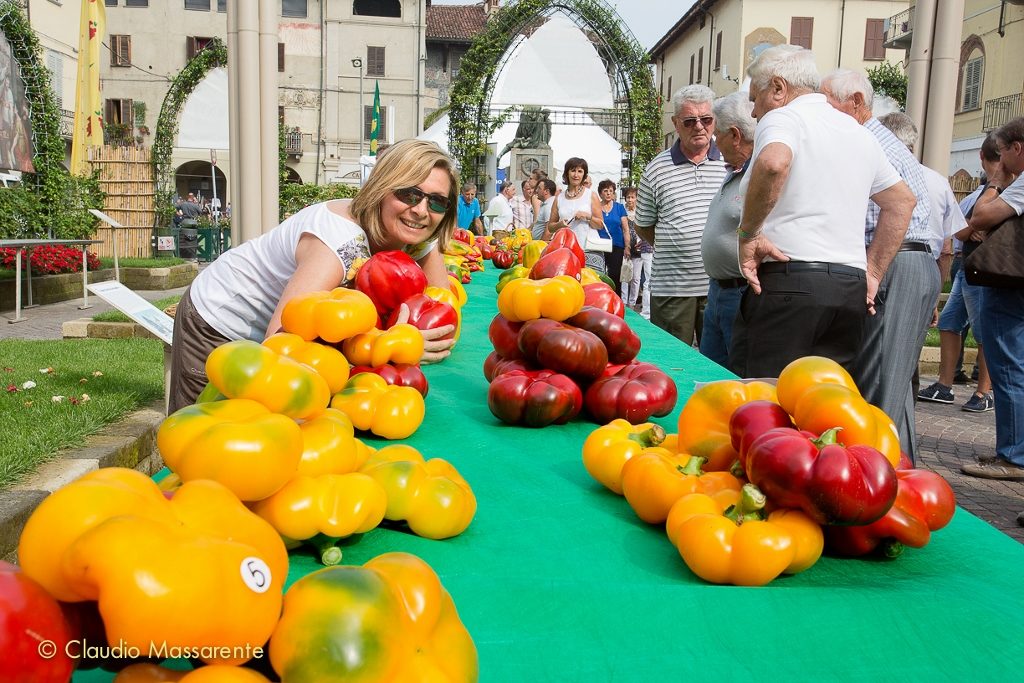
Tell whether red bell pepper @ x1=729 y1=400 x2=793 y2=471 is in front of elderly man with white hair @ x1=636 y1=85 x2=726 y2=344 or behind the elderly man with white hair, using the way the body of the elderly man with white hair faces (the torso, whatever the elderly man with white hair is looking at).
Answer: in front

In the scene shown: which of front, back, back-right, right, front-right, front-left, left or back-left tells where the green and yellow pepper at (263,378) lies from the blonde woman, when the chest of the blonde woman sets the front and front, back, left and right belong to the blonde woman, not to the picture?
front-right

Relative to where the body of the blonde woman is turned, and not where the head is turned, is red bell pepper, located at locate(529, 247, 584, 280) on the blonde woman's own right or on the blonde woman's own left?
on the blonde woman's own left

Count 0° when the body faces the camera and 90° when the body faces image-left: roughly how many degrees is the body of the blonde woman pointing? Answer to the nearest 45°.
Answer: approximately 315°

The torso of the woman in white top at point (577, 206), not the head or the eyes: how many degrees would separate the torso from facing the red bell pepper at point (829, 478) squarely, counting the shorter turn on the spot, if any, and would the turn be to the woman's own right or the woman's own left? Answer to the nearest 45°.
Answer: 0° — they already face it

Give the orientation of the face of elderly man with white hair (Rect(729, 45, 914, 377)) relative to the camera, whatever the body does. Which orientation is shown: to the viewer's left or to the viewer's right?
to the viewer's left

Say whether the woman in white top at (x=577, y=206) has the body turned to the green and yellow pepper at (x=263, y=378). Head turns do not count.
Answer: yes

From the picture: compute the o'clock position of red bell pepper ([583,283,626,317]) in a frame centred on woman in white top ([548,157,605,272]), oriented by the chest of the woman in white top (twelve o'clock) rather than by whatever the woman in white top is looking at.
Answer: The red bell pepper is roughly at 12 o'clock from the woman in white top.

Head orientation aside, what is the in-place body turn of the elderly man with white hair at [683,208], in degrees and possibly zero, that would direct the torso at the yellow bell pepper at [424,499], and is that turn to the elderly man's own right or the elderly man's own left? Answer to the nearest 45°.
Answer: approximately 45° to the elderly man's own right

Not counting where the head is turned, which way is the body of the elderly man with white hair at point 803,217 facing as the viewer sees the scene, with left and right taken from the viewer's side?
facing away from the viewer and to the left of the viewer

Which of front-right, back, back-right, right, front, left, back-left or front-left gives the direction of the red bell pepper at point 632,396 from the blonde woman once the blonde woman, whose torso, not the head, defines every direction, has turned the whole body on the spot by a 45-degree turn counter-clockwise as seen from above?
front-right

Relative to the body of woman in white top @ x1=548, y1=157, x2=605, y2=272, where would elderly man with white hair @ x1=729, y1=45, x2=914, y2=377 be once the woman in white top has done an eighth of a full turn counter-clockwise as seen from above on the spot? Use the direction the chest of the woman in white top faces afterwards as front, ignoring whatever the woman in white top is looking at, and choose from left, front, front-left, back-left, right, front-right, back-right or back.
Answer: front-right

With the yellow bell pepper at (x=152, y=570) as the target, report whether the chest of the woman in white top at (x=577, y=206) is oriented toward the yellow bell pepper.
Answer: yes

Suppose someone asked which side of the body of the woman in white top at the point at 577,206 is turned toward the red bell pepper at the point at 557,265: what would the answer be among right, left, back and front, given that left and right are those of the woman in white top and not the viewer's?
front

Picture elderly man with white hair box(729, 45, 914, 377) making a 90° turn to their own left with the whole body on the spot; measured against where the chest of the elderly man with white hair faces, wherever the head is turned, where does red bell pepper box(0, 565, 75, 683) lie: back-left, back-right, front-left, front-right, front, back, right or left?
front-left

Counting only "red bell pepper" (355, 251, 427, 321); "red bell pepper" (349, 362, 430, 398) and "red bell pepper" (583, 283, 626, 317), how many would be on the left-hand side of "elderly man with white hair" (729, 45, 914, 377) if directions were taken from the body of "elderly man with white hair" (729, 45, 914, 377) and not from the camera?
3
